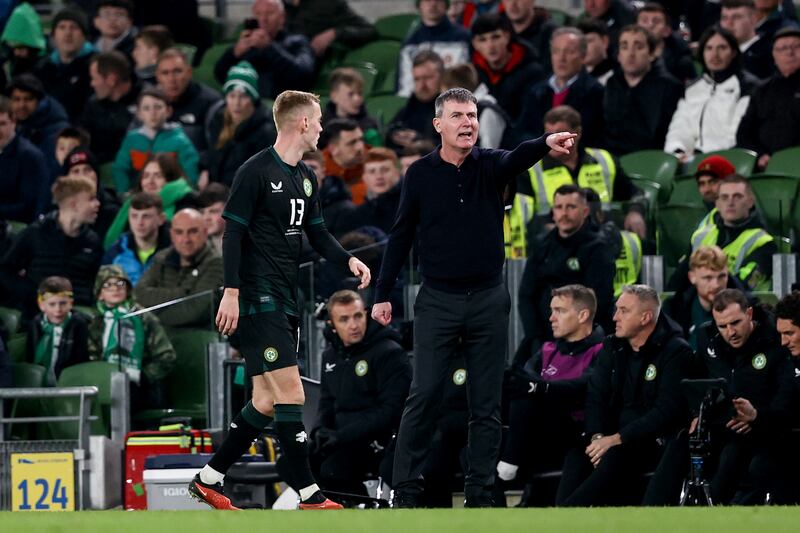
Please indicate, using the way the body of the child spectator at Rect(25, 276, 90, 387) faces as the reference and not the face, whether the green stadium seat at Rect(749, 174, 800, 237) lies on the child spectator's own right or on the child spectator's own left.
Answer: on the child spectator's own left

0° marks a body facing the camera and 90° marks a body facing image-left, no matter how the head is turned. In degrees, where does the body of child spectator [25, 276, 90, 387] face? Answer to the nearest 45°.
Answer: approximately 0°

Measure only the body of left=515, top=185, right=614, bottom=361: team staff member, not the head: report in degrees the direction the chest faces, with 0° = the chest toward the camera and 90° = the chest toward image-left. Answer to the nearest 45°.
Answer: approximately 45°

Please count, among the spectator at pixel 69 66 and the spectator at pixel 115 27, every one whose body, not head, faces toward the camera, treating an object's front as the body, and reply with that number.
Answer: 2

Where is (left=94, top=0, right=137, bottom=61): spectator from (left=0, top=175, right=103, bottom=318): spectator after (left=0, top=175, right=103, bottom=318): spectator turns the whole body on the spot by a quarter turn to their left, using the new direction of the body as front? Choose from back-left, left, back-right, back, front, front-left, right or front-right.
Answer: front-left

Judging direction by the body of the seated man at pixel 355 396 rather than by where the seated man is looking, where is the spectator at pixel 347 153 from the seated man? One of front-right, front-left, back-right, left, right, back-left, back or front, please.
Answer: back-right

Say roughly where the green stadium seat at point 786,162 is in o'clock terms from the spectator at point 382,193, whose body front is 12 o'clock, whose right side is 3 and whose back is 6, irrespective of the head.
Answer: The green stadium seat is roughly at 9 o'clock from the spectator.

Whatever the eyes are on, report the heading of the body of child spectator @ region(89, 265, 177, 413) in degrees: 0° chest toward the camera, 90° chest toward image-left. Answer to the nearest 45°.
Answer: approximately 0°

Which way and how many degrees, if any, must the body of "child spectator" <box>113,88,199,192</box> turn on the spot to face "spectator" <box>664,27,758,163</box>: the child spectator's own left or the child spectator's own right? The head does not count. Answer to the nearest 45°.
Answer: approximately 45° to the child spectator's own left
